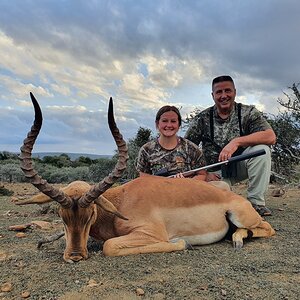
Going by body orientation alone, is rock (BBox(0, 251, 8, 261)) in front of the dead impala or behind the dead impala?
in front

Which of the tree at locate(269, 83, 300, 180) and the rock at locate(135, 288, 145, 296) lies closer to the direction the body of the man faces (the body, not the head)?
the rock

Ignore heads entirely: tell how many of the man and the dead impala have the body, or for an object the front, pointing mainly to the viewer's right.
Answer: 0

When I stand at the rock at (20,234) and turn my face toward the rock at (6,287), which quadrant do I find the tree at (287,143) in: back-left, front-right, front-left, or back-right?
back-left

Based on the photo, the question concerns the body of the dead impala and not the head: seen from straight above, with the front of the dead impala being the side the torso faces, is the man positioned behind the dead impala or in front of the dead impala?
behind

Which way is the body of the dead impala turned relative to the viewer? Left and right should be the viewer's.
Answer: facing the viewer and to the left of the viewer

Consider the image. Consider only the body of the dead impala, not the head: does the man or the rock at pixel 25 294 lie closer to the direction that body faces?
the rock

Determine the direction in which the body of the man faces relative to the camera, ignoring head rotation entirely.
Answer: toward the camera

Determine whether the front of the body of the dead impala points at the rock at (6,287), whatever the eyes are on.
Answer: yes

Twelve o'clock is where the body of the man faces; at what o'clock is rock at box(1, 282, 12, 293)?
The rock is roughly at 1 o'clock from the man.

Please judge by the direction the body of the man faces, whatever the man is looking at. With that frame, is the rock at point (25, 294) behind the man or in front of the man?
in front

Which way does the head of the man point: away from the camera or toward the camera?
toward the camera
